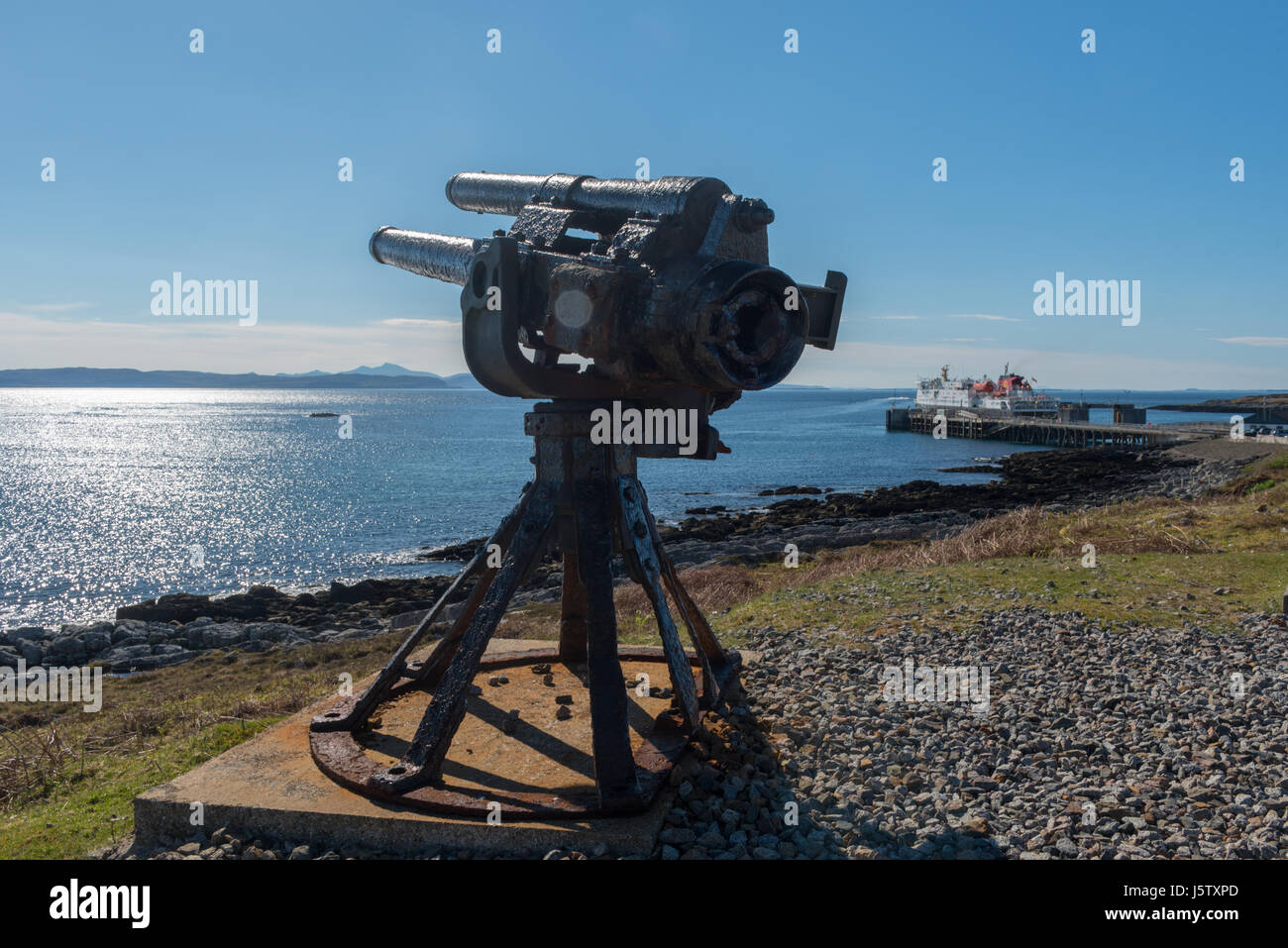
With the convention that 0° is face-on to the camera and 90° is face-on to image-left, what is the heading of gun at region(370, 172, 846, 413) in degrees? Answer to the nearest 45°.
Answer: approximately 135°
